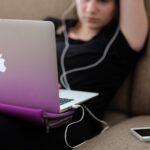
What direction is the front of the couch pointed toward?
toward the camera

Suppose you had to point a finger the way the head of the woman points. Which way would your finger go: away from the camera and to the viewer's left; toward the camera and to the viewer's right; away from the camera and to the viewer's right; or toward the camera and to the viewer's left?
toward the camera and to the viewer's left

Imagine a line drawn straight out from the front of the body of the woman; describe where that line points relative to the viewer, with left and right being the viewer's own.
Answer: facing the viewer and to the left of the viewer

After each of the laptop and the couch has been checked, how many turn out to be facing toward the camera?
1

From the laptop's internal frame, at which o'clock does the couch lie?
The couch is roughly at 12 o'clock from the laptop.
